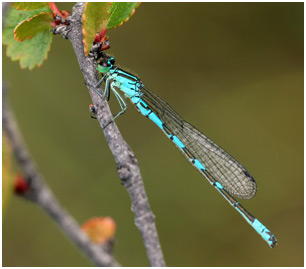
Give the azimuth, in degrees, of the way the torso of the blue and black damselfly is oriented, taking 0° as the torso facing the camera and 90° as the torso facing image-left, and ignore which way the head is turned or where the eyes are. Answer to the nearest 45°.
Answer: approximately 90°
